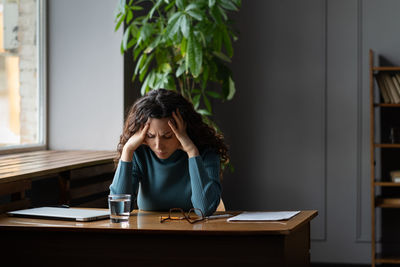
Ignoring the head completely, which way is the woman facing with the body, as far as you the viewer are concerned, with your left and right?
facing the viewer

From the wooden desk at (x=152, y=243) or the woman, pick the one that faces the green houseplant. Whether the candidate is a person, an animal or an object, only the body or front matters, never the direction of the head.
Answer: the wooden desk

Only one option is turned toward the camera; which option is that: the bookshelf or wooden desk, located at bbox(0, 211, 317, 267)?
the bookshelf

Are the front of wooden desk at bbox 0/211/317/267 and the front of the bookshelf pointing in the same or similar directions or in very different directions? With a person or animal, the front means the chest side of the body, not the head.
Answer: very different directions

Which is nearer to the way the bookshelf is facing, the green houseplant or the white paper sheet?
the white paper sheet

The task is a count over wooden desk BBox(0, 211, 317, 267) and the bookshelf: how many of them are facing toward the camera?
1

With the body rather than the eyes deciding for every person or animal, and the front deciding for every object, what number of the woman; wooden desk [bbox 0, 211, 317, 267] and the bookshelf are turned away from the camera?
1

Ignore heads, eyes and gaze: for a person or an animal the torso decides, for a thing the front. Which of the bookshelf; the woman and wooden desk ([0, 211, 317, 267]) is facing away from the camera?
the wooden desk

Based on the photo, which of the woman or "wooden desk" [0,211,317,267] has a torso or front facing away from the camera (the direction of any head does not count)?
the wooden desk

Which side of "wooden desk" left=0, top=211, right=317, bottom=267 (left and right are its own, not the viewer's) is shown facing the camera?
back

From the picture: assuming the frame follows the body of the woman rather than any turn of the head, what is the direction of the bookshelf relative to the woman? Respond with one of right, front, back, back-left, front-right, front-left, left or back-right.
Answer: back-left

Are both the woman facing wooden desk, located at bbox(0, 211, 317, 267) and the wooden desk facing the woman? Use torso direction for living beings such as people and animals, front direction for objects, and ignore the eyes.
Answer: yes

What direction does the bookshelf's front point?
toward the camera

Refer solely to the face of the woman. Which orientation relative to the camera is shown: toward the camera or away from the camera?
toward the camera

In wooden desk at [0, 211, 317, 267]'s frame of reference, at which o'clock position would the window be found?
The window is roughly at 11 o'clock from the wooden desk.
